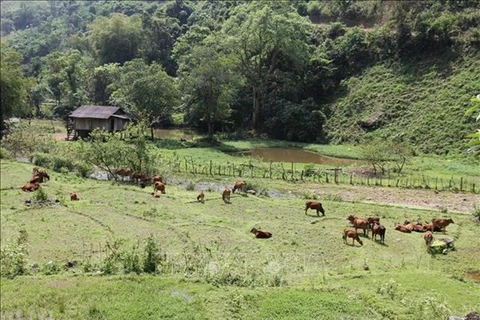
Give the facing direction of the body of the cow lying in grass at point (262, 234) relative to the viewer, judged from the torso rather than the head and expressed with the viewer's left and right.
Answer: facing to the left of the viewer

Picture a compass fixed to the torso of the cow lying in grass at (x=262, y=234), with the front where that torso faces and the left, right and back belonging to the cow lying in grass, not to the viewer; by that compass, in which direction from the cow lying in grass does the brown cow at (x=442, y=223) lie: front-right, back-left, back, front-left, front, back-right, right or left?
back

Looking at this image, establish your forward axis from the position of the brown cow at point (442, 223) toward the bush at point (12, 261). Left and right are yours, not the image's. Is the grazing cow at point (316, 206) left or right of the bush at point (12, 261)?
right
